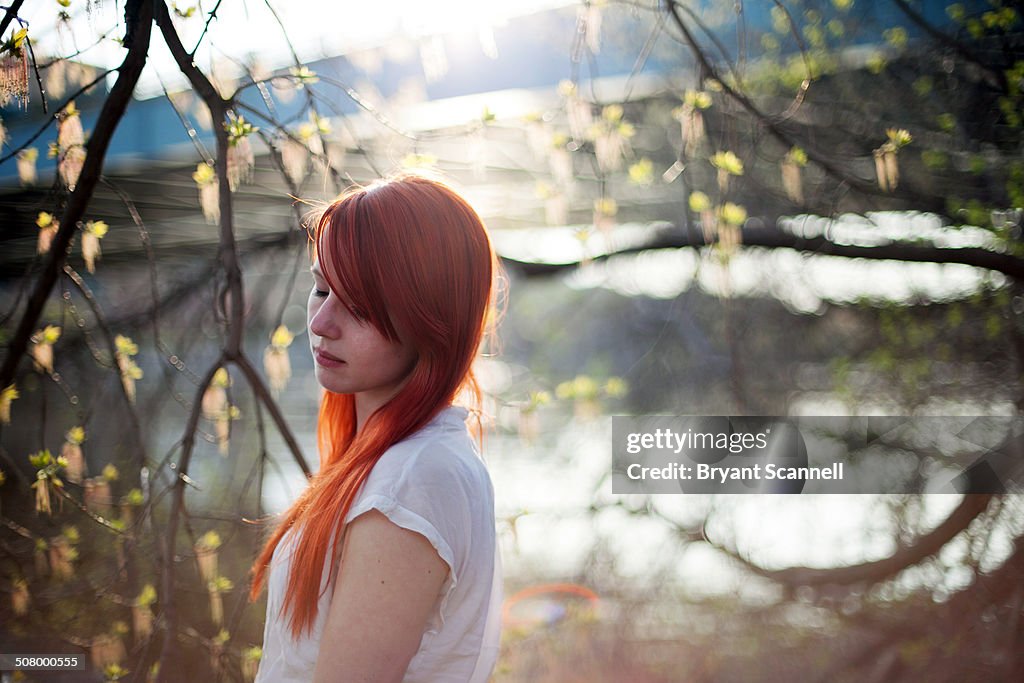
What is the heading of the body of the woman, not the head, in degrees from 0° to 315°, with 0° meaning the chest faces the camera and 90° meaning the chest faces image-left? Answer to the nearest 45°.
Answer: approximately 90°

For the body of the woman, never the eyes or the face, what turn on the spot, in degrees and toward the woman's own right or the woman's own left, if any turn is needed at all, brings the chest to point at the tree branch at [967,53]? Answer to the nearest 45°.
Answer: approximately 135° to the woman's own right

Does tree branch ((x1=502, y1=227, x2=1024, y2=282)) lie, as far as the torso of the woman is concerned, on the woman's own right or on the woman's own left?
on the woman's own right

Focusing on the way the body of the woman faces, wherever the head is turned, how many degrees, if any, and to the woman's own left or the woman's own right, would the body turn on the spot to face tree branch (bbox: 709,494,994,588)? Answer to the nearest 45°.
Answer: approximately 135° to the woman's own right
